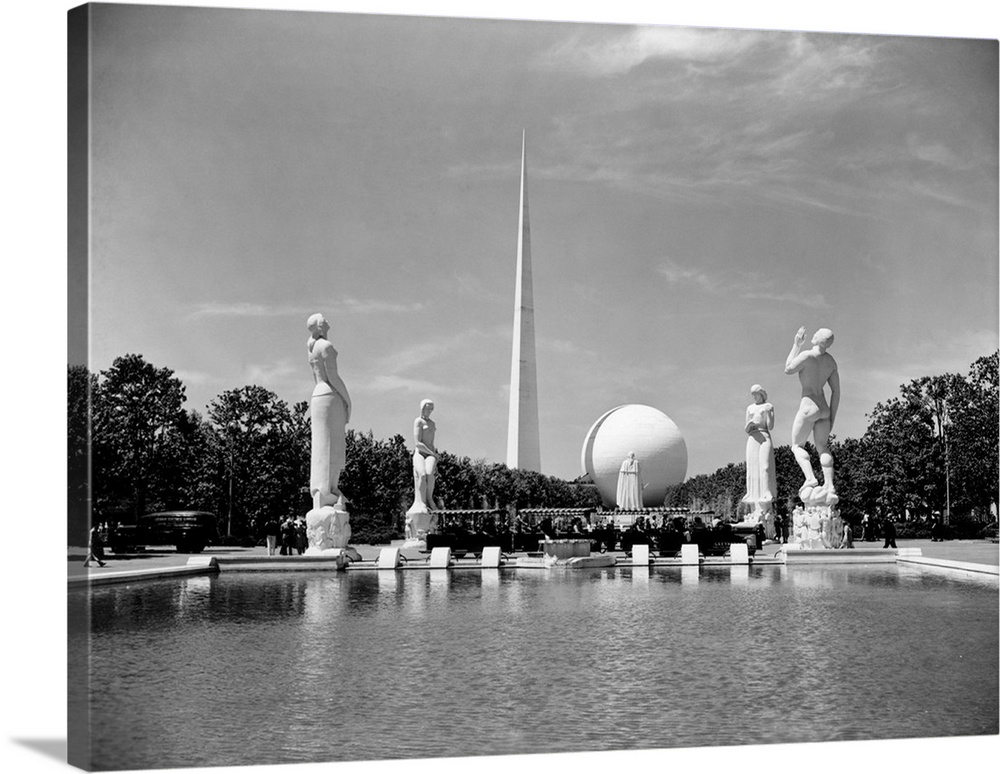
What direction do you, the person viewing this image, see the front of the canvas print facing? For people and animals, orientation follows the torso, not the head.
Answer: facing the viewer and to the right of the viewer
